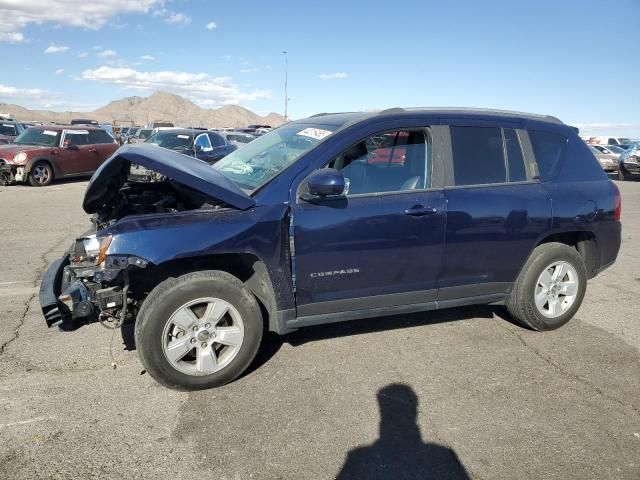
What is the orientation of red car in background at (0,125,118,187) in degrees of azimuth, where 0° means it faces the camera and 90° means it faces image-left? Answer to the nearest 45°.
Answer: approximately 45°

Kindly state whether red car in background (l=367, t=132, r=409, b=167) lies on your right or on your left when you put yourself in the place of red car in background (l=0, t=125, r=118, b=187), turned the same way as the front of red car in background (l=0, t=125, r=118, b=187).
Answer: on your left

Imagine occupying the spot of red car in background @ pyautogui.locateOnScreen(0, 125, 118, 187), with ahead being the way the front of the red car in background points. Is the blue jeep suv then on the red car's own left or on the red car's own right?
on the red car's own left
